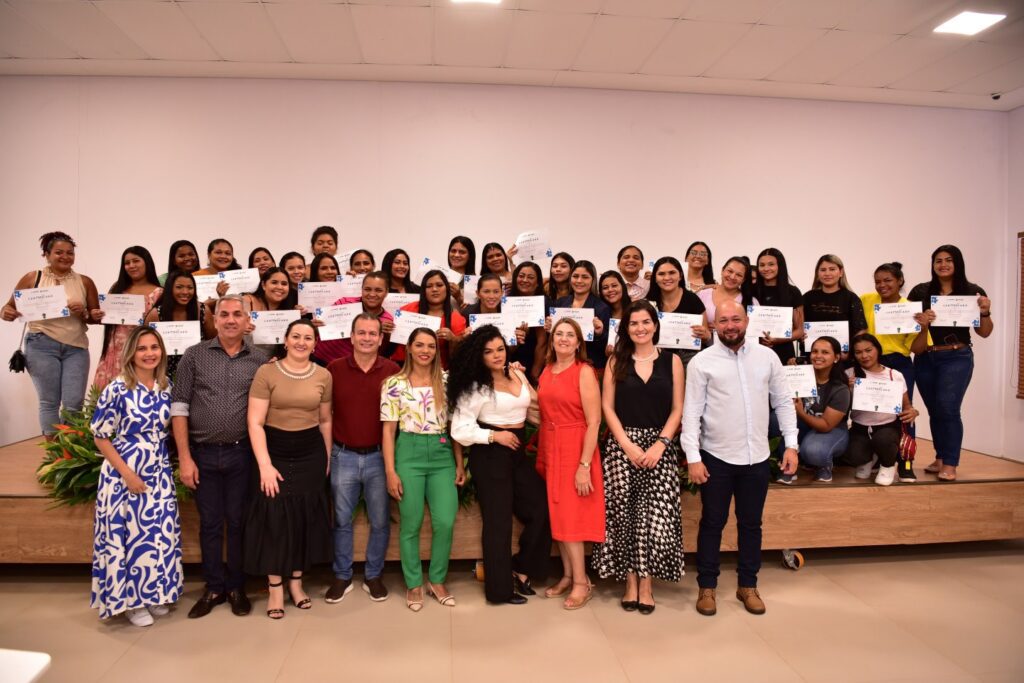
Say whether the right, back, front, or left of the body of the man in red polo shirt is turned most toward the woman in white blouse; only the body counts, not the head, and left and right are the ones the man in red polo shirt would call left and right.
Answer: left

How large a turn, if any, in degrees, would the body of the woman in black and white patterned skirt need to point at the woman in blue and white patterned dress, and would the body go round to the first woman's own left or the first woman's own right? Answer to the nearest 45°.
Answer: approximately 90° to the first woman's own right

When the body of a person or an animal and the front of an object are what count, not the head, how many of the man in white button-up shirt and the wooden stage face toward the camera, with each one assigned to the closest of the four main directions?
2

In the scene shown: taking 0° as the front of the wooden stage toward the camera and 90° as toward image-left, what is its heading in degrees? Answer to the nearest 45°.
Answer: approximately 0°

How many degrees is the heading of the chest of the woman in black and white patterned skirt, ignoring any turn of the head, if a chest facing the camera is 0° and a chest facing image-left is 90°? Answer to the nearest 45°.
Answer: approximately 0°
